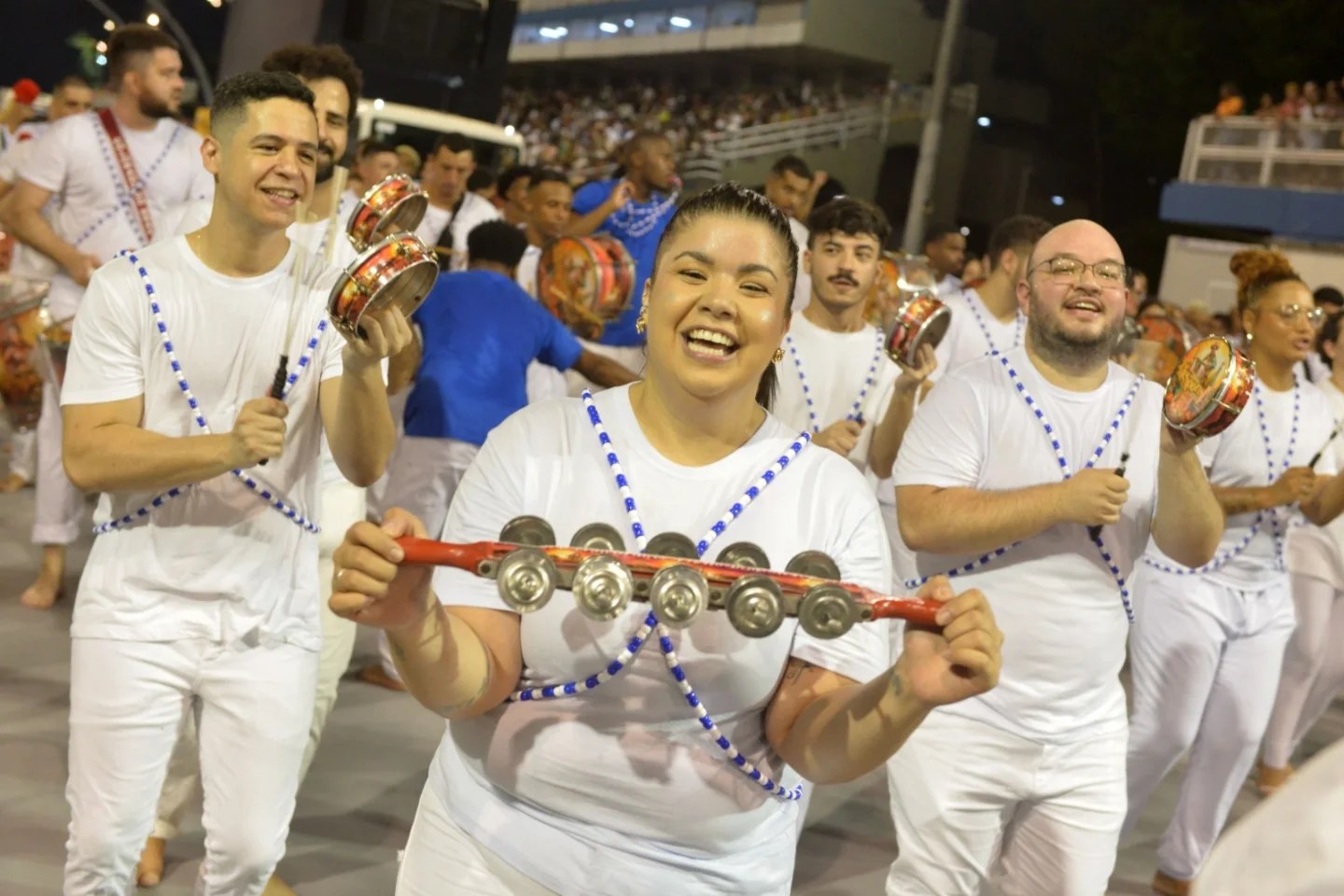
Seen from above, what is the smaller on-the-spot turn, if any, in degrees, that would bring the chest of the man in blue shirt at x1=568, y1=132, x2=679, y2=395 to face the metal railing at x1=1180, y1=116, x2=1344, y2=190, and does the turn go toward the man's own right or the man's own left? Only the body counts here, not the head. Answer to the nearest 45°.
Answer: approximately 90° to the man's own left

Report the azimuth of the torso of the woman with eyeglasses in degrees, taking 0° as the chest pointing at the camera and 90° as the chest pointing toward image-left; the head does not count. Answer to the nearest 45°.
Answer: approximately 315°

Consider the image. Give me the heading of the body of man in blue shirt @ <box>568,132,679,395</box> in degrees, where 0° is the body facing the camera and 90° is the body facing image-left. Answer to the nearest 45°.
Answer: approximately 315°

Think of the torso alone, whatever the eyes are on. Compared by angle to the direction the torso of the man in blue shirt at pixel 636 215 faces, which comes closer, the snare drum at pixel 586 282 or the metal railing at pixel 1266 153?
the snare drum

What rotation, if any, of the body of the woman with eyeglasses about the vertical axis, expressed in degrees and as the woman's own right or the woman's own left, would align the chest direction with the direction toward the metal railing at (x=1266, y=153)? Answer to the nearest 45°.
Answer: approximately 135° to the woman's own left

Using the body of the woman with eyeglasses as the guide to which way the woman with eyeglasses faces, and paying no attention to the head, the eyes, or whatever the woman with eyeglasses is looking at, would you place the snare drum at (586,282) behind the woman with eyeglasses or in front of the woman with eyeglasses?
behind

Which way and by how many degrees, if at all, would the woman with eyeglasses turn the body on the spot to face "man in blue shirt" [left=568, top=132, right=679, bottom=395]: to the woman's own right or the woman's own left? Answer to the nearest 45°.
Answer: approximately 180°
